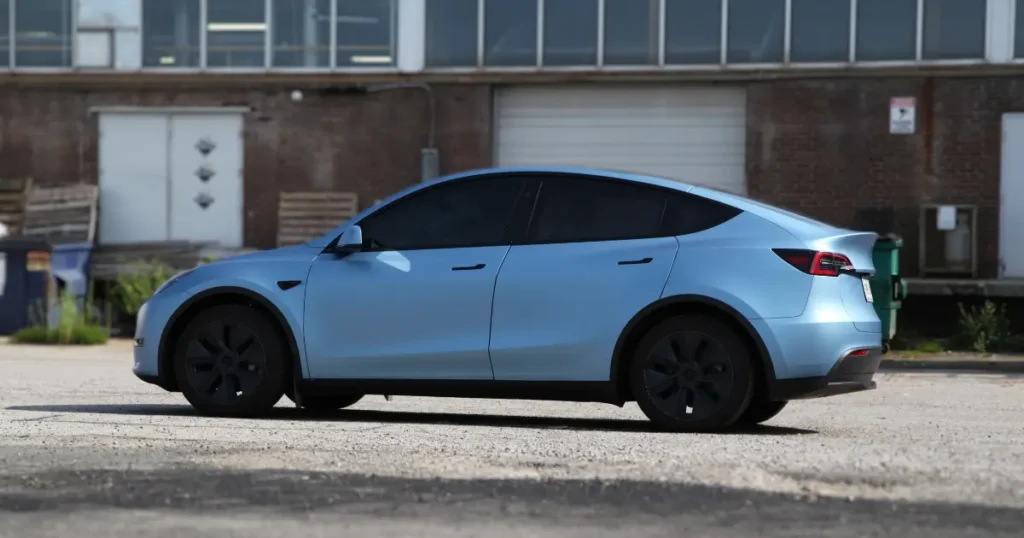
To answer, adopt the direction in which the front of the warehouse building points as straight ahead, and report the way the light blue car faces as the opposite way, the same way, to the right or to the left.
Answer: to the right

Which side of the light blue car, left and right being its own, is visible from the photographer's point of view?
left

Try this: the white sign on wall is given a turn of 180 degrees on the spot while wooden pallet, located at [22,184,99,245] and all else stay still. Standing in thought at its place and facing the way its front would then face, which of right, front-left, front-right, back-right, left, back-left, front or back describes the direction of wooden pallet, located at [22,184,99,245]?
left

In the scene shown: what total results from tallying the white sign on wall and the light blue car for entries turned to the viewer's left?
1

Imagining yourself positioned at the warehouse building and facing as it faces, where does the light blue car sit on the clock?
The light blue car is roughly at 12 o'clock from the warehouse building.

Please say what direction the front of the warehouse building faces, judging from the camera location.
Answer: facing the viewer

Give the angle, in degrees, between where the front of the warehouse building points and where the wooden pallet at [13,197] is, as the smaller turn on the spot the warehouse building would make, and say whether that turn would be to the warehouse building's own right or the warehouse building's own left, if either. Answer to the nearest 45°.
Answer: approximately 90° to the warehouse building's own right

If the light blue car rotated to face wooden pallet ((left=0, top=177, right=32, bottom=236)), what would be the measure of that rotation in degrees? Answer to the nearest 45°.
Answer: approximately 45° to its right

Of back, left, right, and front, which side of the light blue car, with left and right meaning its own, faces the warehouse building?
right

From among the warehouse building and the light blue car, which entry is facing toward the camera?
the warehouse building

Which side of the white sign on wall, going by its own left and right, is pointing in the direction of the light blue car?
front

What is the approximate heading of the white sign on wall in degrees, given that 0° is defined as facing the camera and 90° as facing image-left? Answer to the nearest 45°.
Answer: approximately 0°

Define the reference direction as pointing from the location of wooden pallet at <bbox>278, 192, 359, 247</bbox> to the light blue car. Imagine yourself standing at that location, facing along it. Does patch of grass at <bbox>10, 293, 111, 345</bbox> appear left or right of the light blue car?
right

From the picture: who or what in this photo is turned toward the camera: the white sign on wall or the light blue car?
the white sign on wall

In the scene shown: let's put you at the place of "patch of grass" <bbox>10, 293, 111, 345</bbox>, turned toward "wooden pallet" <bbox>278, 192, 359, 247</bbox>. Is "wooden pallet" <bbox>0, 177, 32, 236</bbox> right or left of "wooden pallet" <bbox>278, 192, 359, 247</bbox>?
left

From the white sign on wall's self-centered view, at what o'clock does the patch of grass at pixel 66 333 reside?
The patch of grass is roughly at 2 o'clock from the white sign on wall.

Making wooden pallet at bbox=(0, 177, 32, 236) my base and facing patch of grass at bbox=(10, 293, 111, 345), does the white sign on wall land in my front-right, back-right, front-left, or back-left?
front-left

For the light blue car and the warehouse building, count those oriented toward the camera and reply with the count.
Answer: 1

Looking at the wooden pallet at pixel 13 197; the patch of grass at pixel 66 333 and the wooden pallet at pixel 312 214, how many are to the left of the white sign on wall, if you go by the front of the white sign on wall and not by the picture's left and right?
0

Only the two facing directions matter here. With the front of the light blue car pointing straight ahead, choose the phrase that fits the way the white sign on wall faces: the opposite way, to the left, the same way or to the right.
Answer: to the left
